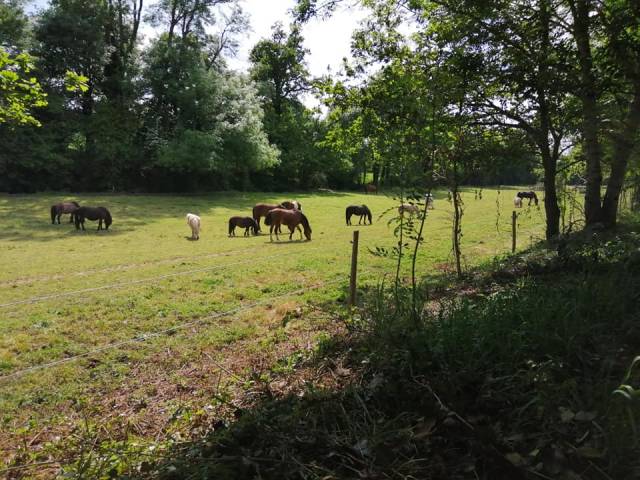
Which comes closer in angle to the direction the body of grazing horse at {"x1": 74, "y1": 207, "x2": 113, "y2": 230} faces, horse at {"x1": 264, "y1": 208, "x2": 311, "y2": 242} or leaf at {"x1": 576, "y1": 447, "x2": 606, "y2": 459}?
the horse

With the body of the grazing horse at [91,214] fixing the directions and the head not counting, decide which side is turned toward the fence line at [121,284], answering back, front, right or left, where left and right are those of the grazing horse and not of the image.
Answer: right

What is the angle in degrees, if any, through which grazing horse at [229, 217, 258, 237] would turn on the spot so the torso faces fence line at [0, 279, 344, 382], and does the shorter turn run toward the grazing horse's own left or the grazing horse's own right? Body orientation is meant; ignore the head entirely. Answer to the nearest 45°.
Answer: approximately 90° to the grazing horse's own right

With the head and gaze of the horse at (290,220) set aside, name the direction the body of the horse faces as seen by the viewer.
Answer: to the viewer's right

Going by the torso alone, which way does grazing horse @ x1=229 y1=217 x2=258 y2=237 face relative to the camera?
to the viewer's right

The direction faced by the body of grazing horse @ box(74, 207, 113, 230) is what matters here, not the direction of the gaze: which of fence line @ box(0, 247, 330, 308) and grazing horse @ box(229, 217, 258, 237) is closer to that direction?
the grazing horse

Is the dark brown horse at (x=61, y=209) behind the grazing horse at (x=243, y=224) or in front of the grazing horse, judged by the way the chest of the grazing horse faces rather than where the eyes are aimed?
behind

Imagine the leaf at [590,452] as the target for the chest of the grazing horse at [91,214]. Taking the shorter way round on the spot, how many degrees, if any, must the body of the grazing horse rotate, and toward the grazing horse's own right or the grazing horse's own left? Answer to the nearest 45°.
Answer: approximately 90° to the grazing horse's own right

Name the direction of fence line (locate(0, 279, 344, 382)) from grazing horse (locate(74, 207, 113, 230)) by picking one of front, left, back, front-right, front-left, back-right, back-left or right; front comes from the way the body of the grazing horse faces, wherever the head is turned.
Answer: right

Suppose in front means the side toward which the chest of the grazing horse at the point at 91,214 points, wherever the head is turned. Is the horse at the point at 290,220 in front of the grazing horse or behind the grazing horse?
in front

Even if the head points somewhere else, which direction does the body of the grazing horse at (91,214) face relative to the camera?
to the viewer's right
